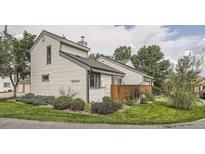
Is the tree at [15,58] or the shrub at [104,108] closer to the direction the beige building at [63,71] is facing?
the shrub

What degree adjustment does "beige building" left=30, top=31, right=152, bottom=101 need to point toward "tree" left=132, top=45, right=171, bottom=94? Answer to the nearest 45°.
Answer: approximately 135° to its left

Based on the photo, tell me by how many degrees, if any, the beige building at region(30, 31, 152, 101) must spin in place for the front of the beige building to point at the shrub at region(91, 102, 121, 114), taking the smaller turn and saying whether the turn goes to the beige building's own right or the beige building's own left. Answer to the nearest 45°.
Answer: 0° — it already faces it

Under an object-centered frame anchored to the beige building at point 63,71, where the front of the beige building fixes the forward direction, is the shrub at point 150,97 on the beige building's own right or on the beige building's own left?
on the beige building's own left

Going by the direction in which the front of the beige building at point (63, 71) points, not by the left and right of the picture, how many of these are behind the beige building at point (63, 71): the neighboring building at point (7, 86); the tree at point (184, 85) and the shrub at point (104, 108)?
1

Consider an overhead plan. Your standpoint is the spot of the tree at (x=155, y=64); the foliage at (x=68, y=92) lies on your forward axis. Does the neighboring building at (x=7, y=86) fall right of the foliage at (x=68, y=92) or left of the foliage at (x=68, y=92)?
right

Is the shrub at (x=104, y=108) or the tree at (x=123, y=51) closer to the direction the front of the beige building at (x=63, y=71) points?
the shrub
